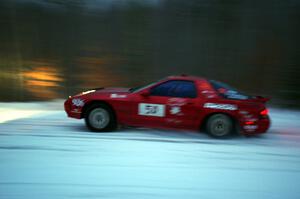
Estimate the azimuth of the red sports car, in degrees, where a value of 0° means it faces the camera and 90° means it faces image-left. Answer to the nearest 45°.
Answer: approximately 90°
